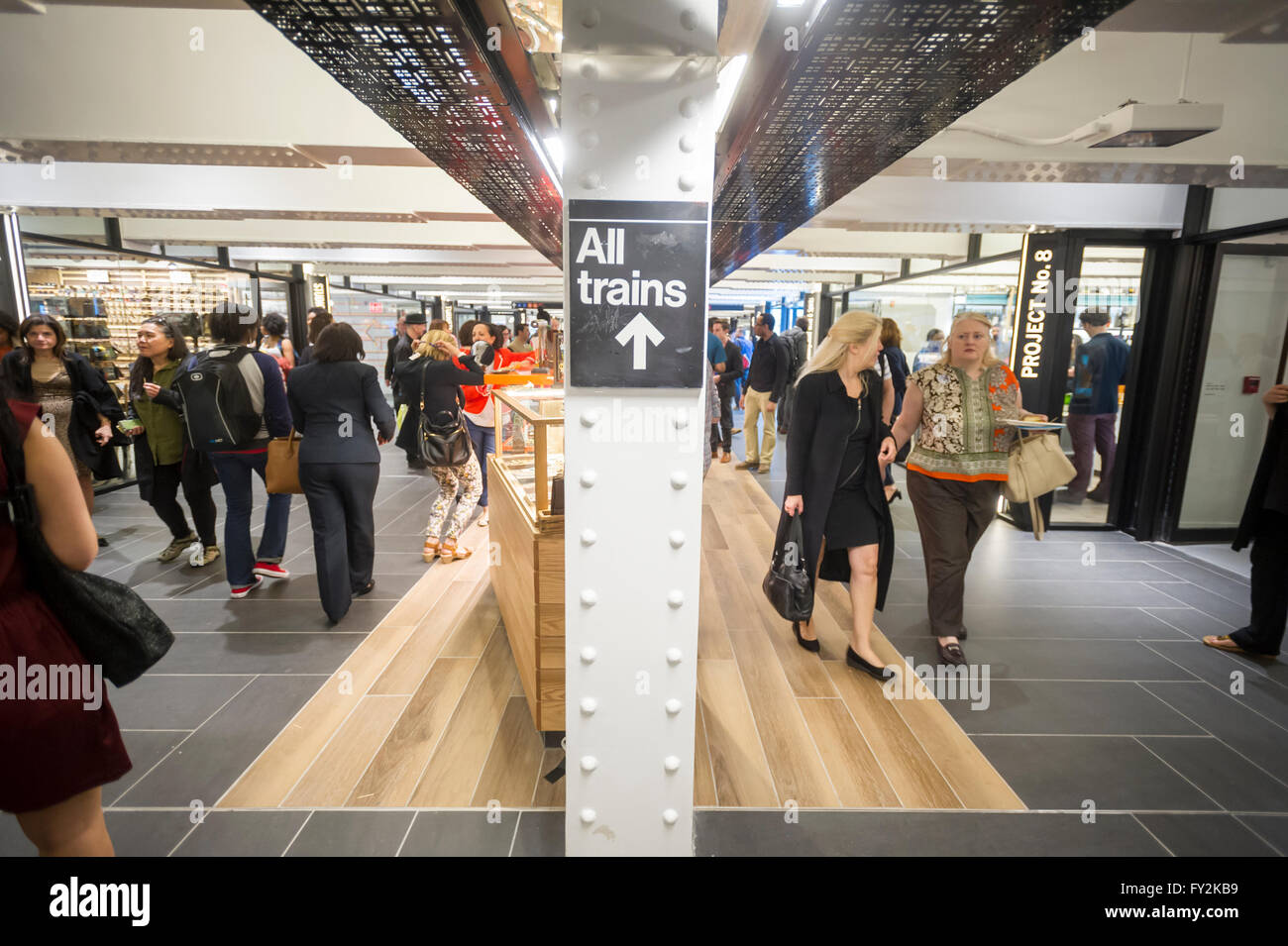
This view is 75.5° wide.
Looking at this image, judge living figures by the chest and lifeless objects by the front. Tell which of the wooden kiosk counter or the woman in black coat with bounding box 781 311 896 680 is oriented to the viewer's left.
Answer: the wooden kiosk counter

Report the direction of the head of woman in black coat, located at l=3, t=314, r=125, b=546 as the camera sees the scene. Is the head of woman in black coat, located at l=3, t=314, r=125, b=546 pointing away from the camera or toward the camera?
toward the camera

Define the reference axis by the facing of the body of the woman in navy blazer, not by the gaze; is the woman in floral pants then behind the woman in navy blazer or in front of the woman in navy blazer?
in front

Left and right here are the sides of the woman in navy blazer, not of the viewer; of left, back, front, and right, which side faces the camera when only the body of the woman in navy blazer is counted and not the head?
back

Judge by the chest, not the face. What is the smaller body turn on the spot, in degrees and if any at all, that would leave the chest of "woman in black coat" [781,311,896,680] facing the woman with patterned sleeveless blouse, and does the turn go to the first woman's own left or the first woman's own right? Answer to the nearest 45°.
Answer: approximately 90° to the first woman's own left

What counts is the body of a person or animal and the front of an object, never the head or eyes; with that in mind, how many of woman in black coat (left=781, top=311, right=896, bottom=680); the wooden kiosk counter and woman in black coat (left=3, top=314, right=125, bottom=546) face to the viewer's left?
1

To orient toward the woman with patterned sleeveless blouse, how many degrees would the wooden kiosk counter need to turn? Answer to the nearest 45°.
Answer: approximately 180°

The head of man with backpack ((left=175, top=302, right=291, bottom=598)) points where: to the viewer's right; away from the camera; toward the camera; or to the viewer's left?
away from the camera

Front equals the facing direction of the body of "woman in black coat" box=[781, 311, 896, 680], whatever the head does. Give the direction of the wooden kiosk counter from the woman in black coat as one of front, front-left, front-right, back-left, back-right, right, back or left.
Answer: right

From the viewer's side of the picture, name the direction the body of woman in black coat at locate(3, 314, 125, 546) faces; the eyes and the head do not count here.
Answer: toward the camera

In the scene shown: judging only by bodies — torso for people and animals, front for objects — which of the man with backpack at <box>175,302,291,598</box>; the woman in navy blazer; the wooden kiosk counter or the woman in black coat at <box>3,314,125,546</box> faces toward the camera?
the woman in black coat

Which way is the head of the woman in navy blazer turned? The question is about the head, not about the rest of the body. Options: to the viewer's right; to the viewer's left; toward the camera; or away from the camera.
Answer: away from the camera

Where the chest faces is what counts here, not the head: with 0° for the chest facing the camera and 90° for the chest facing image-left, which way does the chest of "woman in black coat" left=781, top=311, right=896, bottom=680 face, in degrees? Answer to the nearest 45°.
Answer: approximately 315°

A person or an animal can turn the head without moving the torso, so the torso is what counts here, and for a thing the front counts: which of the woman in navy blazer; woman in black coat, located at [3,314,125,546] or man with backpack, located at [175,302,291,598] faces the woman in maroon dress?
the woman in black coat

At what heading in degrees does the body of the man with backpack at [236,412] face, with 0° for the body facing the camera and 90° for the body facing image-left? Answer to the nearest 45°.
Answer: approximately 225°

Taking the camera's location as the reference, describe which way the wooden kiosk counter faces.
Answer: facing to the left of the viewer

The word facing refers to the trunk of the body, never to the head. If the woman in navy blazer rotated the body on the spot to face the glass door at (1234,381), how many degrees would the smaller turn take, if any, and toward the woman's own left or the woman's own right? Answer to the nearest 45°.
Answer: approximately 90° to the woman's own right

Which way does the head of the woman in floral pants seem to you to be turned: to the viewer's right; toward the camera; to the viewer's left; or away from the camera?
away from the camera

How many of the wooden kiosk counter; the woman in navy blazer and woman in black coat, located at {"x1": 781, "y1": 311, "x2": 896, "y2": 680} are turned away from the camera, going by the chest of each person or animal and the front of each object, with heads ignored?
1

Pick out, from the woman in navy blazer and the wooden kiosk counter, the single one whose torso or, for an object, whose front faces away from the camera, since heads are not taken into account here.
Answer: the woman in navy blazer
